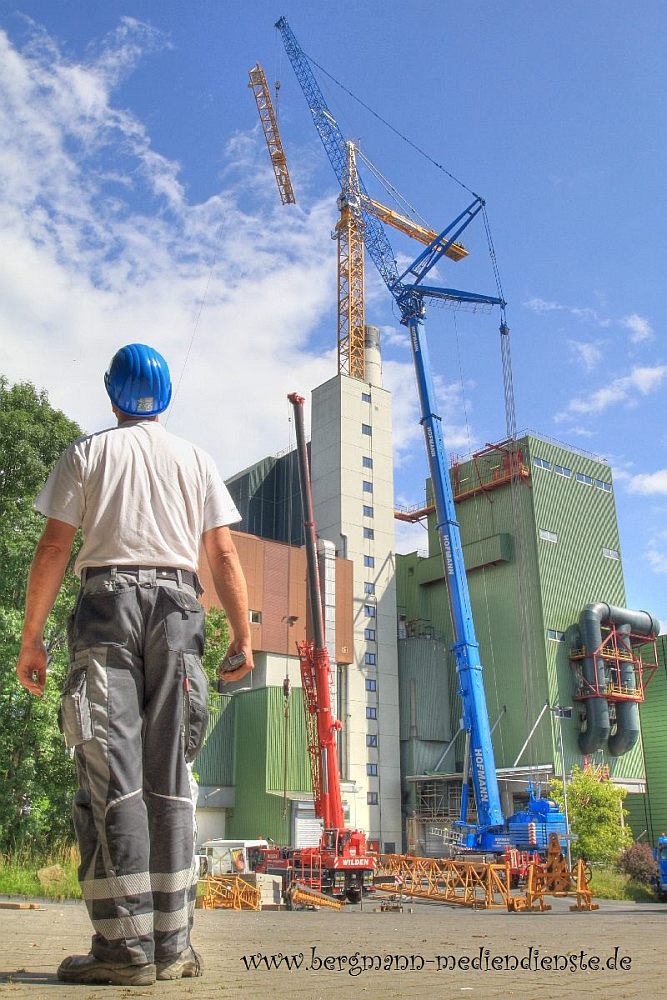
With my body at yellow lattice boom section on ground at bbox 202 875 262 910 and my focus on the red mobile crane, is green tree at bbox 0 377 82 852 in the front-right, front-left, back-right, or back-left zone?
back-left

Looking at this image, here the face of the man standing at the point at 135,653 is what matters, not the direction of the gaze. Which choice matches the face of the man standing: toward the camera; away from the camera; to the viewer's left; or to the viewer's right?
away from the camera

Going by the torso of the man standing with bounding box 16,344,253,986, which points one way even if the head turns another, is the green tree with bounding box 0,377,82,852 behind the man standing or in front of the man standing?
in front

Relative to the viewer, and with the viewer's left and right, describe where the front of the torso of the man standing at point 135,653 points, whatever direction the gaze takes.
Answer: facing away from the viewer

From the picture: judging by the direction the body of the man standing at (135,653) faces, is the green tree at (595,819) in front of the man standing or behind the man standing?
in front

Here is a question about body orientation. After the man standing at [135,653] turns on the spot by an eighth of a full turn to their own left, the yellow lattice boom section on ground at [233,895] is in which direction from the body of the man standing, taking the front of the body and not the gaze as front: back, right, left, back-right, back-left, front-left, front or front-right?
front-right

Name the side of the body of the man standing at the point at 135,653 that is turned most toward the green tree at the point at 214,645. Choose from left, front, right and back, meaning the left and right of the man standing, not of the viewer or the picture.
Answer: front
